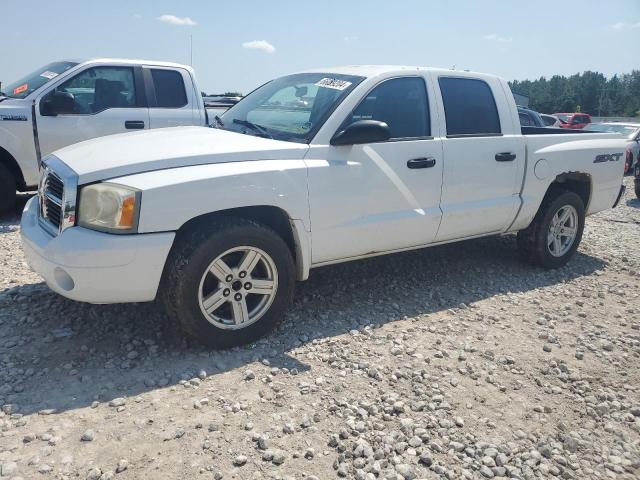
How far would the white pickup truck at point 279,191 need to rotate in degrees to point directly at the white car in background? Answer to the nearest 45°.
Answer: approximately 180°

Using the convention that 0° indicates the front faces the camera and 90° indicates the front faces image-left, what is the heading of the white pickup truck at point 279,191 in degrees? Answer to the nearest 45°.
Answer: approximately 45°

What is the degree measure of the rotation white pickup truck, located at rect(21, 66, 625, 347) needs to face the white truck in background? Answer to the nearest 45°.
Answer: approximately 90° to its right
